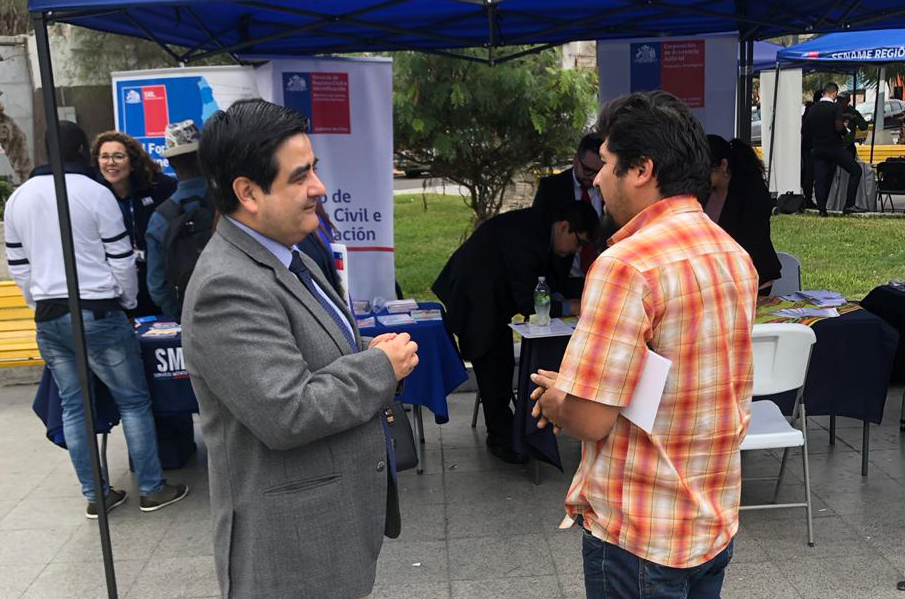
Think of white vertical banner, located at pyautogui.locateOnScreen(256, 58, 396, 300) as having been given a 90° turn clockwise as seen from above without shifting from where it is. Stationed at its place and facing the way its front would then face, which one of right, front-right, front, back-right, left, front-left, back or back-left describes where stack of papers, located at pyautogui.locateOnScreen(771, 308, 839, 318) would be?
back-left

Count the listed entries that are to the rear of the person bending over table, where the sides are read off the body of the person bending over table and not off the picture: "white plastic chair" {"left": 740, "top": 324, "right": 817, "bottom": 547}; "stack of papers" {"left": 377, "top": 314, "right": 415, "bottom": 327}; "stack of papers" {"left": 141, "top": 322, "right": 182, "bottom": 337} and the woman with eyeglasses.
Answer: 3

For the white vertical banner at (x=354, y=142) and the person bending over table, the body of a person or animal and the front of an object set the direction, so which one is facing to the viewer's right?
the person bending over table

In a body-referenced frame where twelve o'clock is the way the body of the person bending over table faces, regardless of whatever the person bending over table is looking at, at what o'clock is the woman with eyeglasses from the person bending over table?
The woman with eyeglasses is roughly at 6 o'clock from the person bending over table.

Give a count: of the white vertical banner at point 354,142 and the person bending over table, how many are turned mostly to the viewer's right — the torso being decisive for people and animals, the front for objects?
1

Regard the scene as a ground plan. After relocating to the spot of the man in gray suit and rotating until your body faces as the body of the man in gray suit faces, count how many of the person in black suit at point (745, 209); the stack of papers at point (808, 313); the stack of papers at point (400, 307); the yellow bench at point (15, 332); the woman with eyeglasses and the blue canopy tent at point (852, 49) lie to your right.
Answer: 0

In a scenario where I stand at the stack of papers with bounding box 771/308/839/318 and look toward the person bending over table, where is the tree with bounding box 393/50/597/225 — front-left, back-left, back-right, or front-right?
front-right

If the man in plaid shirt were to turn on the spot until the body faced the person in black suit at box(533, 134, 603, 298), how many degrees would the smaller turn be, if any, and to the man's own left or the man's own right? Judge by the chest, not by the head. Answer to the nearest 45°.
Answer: approximately 45° to the man's own right

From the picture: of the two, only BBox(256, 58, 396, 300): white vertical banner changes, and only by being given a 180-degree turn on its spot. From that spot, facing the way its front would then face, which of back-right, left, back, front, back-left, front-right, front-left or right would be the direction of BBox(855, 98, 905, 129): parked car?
front-right

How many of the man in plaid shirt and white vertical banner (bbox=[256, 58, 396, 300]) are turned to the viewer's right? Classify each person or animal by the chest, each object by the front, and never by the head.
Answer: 0

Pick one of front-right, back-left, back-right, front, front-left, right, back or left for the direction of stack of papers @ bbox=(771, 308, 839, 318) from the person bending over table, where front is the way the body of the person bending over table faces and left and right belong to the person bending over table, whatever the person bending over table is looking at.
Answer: front

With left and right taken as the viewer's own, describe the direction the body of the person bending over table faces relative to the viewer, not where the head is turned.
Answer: facing to the right of the viewer

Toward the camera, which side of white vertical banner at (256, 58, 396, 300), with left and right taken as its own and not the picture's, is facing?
front

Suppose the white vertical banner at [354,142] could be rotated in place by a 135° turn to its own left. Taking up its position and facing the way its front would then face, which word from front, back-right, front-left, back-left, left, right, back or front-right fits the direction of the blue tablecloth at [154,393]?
back

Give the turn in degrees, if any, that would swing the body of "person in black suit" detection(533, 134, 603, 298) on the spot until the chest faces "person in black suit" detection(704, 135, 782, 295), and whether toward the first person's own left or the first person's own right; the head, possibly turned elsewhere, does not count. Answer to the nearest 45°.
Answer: approximately 90° to the first person's own left

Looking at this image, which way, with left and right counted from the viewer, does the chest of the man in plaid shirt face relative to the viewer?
facing away from the viewer and to the left of the viewer

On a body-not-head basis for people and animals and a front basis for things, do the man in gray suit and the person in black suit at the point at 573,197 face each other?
no

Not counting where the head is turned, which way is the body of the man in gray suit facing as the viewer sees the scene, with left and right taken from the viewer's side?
facing to the right of the viewer
